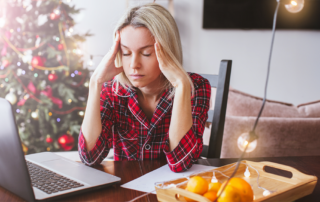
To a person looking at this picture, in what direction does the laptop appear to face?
facing away from the viewer and to the right of the viewer

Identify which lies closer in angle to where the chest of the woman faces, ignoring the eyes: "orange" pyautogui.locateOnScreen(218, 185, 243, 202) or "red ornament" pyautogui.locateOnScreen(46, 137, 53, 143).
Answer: the orange

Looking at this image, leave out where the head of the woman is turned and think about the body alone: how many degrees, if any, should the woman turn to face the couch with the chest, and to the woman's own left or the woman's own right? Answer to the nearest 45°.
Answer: approximately 135° to the woman's own left
